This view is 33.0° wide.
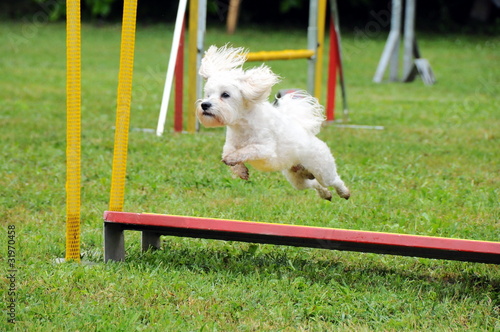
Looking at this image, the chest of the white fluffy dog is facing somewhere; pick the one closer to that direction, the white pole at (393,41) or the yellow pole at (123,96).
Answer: the yellow pole

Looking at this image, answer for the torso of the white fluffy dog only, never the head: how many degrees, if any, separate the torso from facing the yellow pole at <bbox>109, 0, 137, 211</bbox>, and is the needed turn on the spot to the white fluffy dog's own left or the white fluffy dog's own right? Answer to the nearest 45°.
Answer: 0° — it already faces it

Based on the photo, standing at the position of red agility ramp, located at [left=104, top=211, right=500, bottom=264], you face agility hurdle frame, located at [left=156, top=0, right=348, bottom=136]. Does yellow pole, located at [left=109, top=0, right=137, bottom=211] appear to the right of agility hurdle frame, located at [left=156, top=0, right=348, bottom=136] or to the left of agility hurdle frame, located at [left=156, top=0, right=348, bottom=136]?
left

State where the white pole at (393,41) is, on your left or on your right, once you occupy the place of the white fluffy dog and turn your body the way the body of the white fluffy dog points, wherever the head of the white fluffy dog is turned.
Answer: on your right

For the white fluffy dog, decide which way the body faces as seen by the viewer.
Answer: to the viewer's left

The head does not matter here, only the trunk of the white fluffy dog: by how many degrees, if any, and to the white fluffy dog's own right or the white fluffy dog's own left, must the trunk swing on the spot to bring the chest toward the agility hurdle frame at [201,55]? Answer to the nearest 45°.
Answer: approximately 90° to the white fluffy dog's own right

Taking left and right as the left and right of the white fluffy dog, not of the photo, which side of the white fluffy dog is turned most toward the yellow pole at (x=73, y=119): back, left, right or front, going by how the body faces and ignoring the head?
front

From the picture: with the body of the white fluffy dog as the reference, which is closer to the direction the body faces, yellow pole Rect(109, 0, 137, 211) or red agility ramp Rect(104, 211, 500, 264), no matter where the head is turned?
the yellow pole
